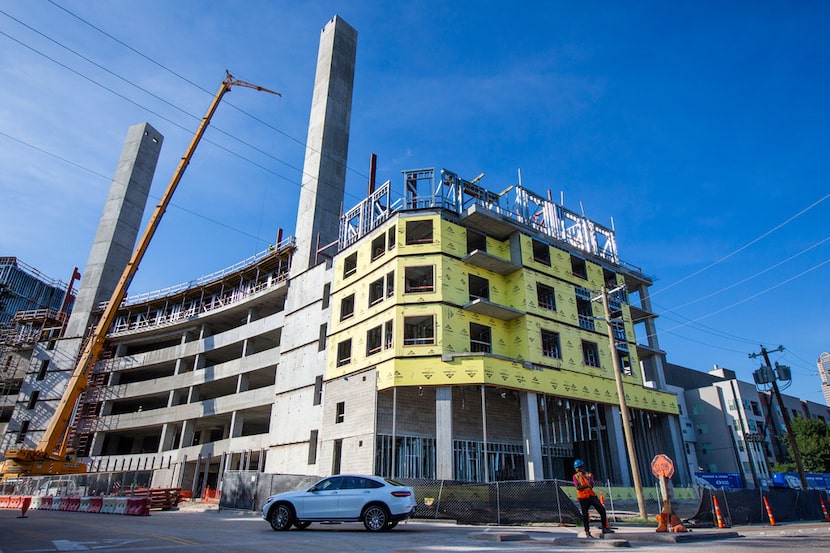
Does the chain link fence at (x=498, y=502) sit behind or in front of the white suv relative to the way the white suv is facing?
behind

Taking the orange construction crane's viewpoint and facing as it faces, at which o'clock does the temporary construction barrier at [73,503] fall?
The temporary construction barrier is roughly at 3 o'clock from the orange construction crane.

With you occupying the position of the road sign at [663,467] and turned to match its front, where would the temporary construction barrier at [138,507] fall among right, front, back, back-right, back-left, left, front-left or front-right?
right

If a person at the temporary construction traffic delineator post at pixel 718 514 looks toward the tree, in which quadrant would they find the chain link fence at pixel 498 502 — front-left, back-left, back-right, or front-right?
back-left

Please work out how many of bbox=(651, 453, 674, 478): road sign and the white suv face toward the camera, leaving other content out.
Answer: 1

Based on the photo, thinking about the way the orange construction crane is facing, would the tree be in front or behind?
in front

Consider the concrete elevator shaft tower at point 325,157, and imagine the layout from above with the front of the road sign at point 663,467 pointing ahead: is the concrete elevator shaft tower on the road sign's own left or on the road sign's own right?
on the road sign's own right

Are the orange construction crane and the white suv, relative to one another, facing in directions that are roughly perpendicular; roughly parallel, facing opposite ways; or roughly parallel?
roughly parallel, facing opposite ways

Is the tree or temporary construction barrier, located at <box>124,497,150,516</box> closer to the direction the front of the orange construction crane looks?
the tree

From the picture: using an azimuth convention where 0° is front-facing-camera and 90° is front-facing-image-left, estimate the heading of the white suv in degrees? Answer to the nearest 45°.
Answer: approximately 90°

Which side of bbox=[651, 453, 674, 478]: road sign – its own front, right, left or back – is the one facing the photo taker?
front
